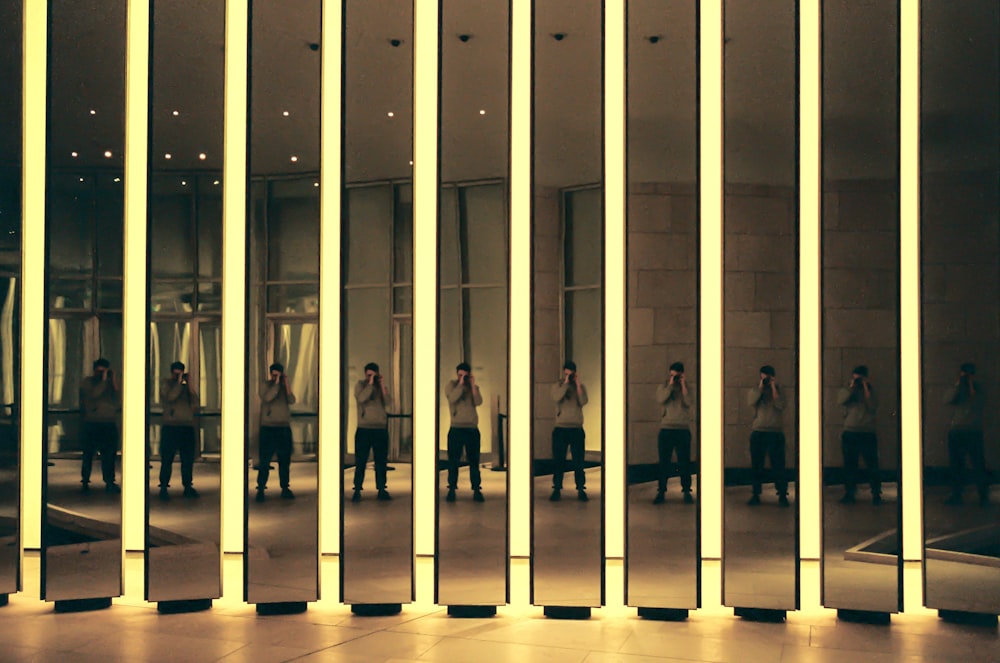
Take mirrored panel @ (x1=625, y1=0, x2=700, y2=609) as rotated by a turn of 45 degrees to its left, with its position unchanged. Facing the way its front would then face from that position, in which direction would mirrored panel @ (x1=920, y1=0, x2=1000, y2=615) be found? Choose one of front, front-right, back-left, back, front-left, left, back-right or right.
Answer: front-left

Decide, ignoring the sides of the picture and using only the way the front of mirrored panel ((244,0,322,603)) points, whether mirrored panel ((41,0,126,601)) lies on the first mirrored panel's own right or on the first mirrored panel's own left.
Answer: on the first mirrored panel's own right

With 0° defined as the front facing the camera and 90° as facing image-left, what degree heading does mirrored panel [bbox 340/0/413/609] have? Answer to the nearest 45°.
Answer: approximately 0°

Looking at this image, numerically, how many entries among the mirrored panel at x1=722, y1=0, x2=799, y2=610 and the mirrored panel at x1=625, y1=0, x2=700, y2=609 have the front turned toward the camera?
2

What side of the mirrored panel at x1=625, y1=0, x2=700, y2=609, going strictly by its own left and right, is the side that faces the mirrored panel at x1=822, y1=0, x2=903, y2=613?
left

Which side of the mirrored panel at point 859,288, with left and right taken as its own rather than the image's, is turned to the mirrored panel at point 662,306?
right

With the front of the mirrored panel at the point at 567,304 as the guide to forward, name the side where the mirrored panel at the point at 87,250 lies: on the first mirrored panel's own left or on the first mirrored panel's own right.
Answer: on the first mirrored panel's own right
